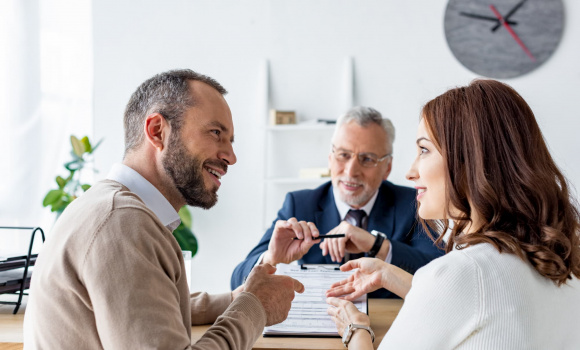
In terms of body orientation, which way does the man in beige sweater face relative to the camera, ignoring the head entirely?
to the viewer's right

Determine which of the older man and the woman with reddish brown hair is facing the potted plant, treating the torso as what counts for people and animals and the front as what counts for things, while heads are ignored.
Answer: the woman with reddish brown hair

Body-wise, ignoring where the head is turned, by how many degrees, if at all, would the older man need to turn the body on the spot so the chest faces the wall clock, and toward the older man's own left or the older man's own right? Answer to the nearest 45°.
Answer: approximately 135° to the older man's own left

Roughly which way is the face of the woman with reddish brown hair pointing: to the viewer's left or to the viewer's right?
to the viewer's left

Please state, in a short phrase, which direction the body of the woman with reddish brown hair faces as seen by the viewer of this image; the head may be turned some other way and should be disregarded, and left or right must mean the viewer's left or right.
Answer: facing away from the viewer and to the left of the viewer

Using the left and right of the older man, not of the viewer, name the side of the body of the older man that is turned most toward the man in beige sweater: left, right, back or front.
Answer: front

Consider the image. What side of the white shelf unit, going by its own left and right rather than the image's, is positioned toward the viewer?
front

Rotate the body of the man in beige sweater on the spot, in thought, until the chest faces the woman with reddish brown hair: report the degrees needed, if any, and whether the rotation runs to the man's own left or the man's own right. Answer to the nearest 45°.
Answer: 0° — they already face them

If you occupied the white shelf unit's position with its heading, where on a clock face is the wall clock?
The wall clock is roughly at 9 o'clock from the white shelf unit.

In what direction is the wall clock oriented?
toward the camera

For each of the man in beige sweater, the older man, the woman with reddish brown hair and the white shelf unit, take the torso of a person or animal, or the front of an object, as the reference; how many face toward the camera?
2

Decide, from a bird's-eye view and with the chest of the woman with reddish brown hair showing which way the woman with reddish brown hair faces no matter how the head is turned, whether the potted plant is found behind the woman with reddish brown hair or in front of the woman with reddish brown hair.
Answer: in front

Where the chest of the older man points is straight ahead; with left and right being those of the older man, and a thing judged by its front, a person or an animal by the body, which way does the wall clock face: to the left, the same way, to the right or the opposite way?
the same way

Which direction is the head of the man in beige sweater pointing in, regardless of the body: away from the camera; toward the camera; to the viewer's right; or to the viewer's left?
to the viewer's right

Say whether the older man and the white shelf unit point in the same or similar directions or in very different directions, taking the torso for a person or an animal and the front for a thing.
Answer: same or similar directions

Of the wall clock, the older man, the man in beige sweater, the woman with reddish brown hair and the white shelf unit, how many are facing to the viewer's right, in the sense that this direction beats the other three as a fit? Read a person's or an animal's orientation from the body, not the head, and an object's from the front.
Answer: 1

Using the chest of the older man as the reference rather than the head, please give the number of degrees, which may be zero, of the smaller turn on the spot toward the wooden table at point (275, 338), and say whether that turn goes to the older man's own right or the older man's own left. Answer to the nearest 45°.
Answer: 0° — they already face it

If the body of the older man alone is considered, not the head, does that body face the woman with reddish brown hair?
yes
